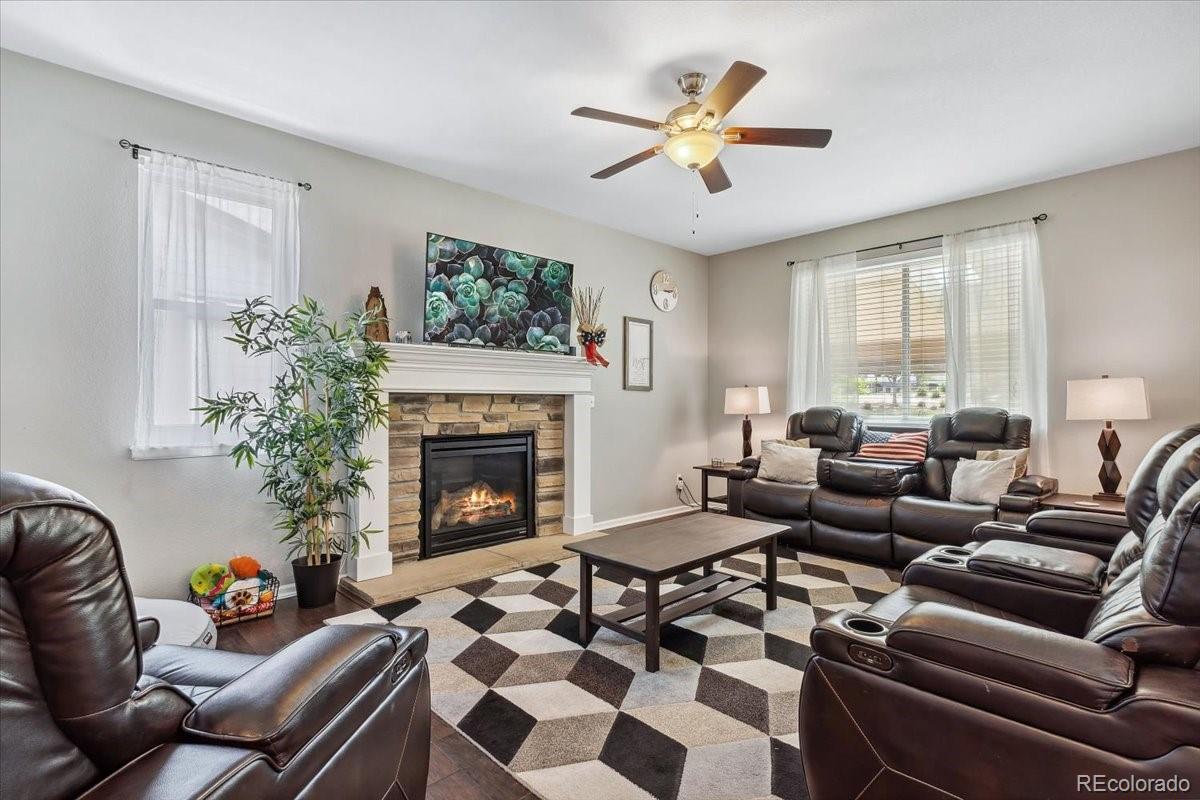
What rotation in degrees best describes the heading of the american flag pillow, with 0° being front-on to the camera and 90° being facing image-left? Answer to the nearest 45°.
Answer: approximately 0°

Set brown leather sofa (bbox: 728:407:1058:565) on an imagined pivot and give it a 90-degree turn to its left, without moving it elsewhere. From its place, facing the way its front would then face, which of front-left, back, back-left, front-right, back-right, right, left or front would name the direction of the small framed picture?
back

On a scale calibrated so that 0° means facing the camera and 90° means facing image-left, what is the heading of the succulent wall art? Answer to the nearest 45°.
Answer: approximately 315°

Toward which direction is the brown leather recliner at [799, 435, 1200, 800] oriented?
to the viewer's left

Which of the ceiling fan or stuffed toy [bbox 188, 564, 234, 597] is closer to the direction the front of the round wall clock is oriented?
the ceiling fan

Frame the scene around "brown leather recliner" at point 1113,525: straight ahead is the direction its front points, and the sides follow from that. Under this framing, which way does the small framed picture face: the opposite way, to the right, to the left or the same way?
the opposite way

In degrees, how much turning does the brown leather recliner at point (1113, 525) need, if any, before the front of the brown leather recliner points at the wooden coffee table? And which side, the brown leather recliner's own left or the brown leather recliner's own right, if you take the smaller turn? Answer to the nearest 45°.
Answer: approximately 45° to the brown leather recliner's own left
